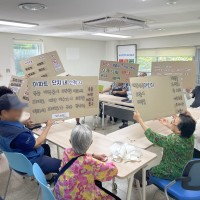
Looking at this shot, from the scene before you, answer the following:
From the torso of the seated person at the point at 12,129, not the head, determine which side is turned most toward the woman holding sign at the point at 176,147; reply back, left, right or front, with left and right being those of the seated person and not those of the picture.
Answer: front

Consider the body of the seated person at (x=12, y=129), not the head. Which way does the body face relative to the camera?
to the viewer's right

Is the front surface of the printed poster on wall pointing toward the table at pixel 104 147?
yes

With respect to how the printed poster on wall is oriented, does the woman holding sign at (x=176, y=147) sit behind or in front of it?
in front

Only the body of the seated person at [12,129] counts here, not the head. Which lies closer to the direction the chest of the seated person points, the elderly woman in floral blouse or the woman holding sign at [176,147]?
the woman holding sign

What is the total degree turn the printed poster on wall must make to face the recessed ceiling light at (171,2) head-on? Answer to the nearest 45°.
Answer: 0° — it already faces it

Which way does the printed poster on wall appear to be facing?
toward the camera

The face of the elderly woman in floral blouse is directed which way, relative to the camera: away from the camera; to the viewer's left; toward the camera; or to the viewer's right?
away from the camera

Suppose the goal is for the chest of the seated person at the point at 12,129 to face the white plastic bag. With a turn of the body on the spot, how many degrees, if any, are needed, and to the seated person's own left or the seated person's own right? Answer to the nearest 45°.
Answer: approximately 45° to the seated person's own right

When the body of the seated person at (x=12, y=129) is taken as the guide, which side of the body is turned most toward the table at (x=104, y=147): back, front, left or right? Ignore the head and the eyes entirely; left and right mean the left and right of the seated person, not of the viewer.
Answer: front

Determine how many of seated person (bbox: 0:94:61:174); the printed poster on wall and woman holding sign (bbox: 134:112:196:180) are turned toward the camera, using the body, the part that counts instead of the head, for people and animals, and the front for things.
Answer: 1

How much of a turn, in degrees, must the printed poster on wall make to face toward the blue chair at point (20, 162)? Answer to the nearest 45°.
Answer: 0° — it already faces it

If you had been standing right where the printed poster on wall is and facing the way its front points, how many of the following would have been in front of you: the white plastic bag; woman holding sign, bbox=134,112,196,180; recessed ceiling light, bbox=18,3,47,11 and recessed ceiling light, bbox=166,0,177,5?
4

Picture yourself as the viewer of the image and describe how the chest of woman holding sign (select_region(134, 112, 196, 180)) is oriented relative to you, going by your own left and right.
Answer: facing away from the viewer and to the left of the viewer

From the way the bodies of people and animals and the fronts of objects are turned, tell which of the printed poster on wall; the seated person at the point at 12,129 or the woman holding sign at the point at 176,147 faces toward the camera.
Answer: the printed poster on wall
